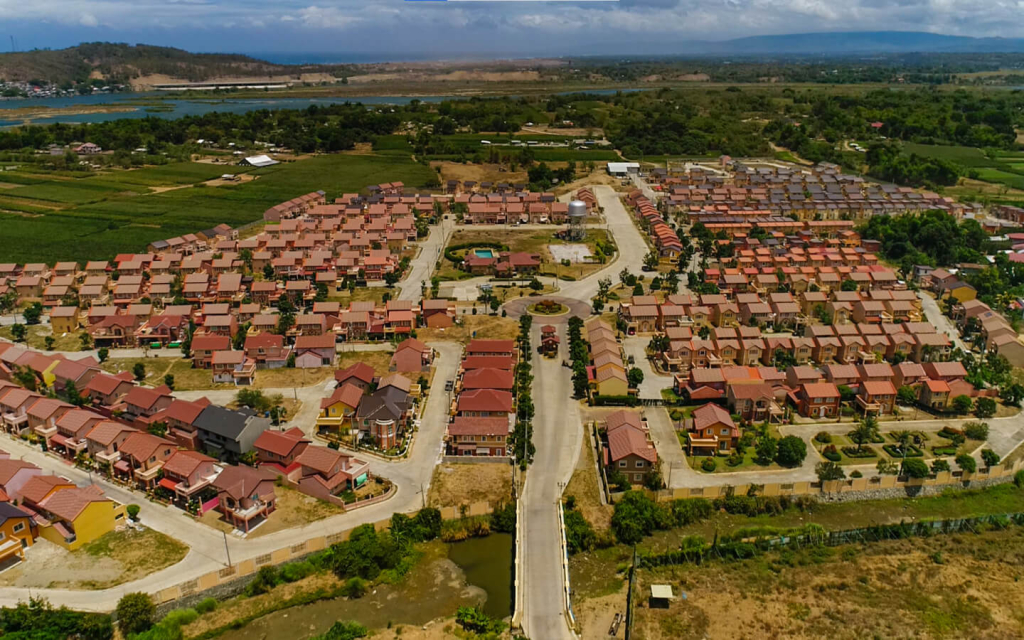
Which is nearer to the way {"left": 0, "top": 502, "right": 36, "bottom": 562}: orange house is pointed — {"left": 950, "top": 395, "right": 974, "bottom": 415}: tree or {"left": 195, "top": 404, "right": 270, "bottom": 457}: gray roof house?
the tree

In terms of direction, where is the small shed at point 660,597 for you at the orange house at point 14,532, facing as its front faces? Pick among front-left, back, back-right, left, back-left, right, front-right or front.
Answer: front

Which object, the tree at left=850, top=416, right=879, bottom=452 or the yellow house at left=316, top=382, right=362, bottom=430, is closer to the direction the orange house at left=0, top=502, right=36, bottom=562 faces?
the tree

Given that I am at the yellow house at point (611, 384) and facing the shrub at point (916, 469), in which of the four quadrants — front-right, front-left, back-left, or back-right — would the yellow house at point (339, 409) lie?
back-right

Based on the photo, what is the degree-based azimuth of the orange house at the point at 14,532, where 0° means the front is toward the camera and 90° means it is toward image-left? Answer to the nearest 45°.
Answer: approximately 315°

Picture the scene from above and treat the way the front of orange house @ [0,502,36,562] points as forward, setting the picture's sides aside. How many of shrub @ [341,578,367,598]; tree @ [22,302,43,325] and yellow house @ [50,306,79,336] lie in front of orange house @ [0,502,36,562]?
1

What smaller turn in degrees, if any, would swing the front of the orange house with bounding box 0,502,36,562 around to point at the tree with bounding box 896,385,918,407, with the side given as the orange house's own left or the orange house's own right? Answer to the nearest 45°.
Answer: approximately 45° to the orange house's own left
